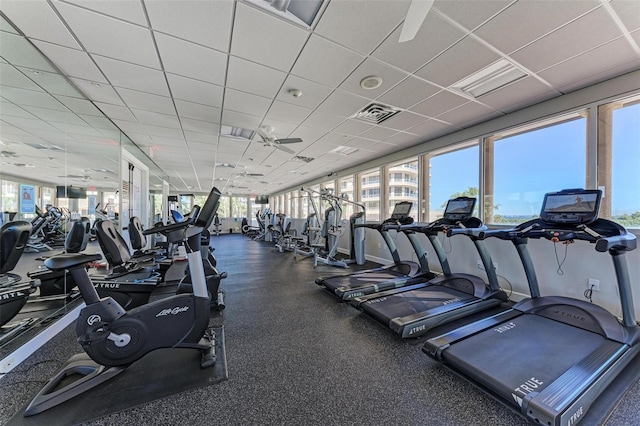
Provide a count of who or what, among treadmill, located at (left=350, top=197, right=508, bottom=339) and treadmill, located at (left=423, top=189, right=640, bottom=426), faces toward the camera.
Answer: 0

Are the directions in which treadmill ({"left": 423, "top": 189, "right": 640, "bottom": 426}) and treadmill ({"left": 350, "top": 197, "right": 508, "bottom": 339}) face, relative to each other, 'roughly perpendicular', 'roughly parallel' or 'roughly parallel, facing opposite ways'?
roughly parallel

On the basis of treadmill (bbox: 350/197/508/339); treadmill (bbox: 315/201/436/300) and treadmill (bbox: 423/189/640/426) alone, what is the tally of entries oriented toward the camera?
0

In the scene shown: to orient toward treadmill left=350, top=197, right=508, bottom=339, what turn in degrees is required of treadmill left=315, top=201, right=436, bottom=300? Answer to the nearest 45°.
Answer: approximately 90° to its right

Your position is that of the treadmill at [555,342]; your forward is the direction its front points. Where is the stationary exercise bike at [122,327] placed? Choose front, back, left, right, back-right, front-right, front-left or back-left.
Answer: back

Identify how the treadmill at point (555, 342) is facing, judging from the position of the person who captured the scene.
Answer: facing away from the viewer and to the right of the viewer

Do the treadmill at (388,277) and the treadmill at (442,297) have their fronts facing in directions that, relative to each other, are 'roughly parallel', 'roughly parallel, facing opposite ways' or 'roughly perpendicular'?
roughly parallel

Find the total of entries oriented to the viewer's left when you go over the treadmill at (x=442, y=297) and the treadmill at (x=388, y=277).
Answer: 0

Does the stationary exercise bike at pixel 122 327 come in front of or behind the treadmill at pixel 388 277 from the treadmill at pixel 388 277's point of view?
behind

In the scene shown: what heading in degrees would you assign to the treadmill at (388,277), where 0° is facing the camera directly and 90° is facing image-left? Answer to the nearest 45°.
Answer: approximately 225°

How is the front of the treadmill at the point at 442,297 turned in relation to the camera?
facing away from the viewer and to the right of the viewer

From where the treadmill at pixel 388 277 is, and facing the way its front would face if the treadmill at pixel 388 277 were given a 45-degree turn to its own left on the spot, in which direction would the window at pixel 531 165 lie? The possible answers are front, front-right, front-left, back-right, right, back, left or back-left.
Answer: right
